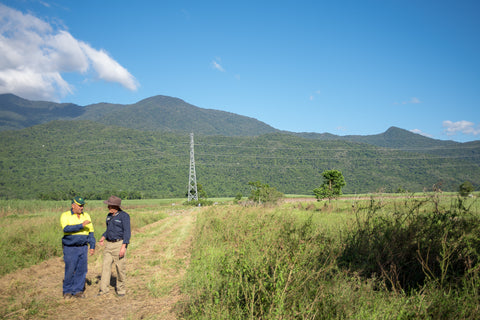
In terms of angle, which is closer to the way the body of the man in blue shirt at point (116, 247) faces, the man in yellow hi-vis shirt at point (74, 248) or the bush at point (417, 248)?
the man in yellow hi-vis shirt

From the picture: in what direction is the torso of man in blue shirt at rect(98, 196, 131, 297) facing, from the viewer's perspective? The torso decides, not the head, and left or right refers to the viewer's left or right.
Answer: facing the viewer and to the left of the viewer

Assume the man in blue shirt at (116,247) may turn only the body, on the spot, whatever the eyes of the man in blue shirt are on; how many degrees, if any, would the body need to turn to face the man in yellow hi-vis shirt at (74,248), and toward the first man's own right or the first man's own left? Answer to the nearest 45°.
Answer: approximately 45° to the first man's own right

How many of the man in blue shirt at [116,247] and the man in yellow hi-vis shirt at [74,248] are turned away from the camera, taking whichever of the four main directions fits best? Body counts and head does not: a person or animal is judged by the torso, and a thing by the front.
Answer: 0

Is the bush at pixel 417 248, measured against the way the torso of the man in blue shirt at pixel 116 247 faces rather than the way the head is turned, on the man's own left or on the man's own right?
on the man's own left

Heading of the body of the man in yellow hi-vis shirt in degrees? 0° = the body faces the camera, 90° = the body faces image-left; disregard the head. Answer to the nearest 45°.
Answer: approximately 315°

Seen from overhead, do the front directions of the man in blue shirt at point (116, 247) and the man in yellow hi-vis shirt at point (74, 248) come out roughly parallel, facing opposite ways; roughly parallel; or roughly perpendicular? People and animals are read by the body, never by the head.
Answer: roughly perpendicular
